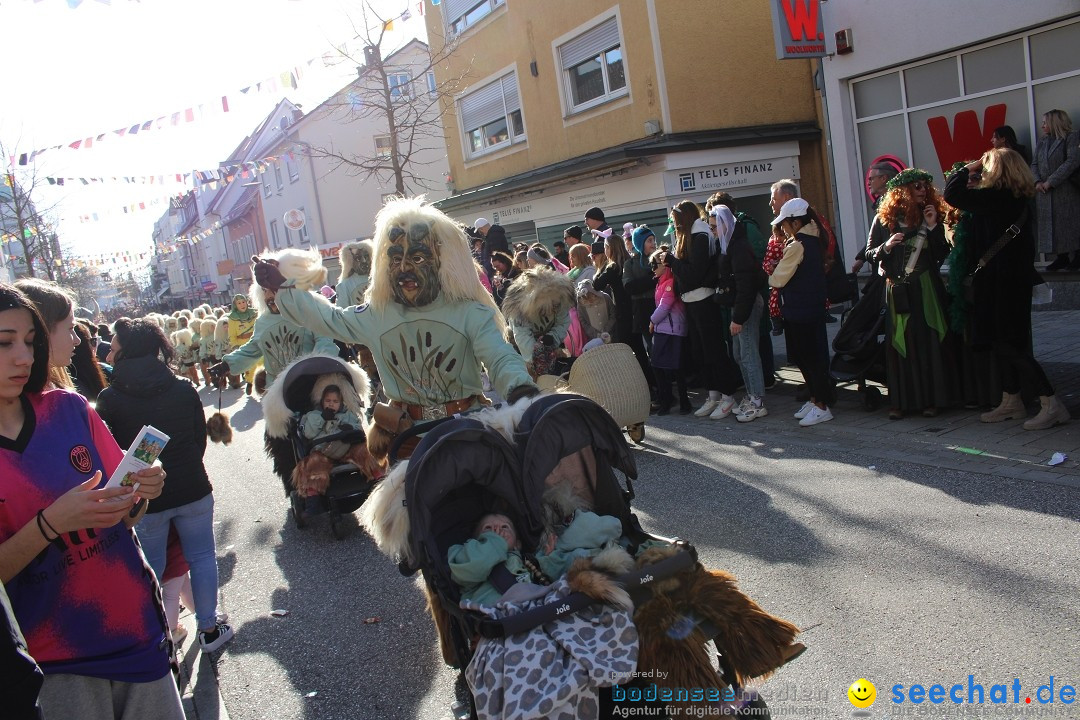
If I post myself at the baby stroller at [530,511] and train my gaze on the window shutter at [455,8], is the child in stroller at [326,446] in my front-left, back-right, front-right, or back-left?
front-left

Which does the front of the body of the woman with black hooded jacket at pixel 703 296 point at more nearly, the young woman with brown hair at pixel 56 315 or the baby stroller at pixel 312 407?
the baby stroller

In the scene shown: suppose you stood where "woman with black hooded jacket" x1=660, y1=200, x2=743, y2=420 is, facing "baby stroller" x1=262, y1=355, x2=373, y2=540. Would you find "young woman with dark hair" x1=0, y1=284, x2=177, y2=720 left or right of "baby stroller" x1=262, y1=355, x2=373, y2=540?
left

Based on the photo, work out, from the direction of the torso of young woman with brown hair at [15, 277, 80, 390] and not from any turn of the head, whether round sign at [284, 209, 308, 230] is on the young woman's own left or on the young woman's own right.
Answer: on the young woman's own left

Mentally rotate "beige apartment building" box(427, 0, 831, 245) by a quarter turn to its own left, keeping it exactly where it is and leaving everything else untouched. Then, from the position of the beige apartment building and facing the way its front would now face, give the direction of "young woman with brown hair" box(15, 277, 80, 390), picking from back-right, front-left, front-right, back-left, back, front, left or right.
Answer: front-right

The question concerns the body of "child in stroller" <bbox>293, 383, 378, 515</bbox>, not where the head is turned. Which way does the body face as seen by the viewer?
toward the camera

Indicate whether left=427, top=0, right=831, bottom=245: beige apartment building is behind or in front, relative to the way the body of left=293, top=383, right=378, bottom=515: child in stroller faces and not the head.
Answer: behind

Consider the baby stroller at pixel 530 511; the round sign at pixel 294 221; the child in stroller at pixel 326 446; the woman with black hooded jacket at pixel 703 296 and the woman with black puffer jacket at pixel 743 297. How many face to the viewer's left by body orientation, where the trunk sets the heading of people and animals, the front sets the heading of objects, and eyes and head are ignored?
2

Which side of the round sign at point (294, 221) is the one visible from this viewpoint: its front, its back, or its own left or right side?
front

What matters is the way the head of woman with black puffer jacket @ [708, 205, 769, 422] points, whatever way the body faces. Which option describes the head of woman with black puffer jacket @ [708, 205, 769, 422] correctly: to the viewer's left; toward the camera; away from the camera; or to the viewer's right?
to the viewer's left

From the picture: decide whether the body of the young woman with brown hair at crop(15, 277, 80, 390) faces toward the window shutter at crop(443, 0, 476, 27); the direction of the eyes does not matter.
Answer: no

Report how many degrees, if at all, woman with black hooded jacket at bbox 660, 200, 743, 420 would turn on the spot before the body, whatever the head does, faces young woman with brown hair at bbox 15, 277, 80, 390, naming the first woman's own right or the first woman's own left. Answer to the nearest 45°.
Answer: approximately 90° to the first woman's own left

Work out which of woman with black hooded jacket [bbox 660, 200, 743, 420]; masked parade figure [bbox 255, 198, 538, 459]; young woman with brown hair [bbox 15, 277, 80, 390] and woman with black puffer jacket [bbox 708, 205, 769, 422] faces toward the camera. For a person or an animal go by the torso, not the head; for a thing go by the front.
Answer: the masked parade figure

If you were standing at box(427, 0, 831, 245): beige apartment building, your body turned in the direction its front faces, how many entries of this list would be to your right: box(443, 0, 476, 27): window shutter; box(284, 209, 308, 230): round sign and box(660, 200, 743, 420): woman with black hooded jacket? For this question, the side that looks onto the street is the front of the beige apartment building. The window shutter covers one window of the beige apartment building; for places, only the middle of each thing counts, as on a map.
2

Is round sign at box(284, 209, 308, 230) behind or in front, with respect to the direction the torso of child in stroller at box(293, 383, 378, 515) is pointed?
behind

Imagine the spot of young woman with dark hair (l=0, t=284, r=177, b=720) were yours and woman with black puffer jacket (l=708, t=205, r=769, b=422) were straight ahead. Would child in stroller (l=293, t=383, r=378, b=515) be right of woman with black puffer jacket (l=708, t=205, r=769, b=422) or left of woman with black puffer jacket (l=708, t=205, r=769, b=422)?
left

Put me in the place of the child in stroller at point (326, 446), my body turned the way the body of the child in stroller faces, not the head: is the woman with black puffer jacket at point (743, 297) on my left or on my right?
on my left

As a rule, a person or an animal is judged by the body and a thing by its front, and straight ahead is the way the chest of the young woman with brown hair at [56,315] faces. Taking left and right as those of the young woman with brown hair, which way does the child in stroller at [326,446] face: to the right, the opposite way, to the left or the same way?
to the right

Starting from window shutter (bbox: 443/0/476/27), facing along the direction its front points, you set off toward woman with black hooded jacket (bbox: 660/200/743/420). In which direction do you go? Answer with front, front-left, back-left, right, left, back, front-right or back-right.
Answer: front-left

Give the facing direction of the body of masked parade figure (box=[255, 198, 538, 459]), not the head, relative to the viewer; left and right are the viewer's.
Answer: facing the viewer
